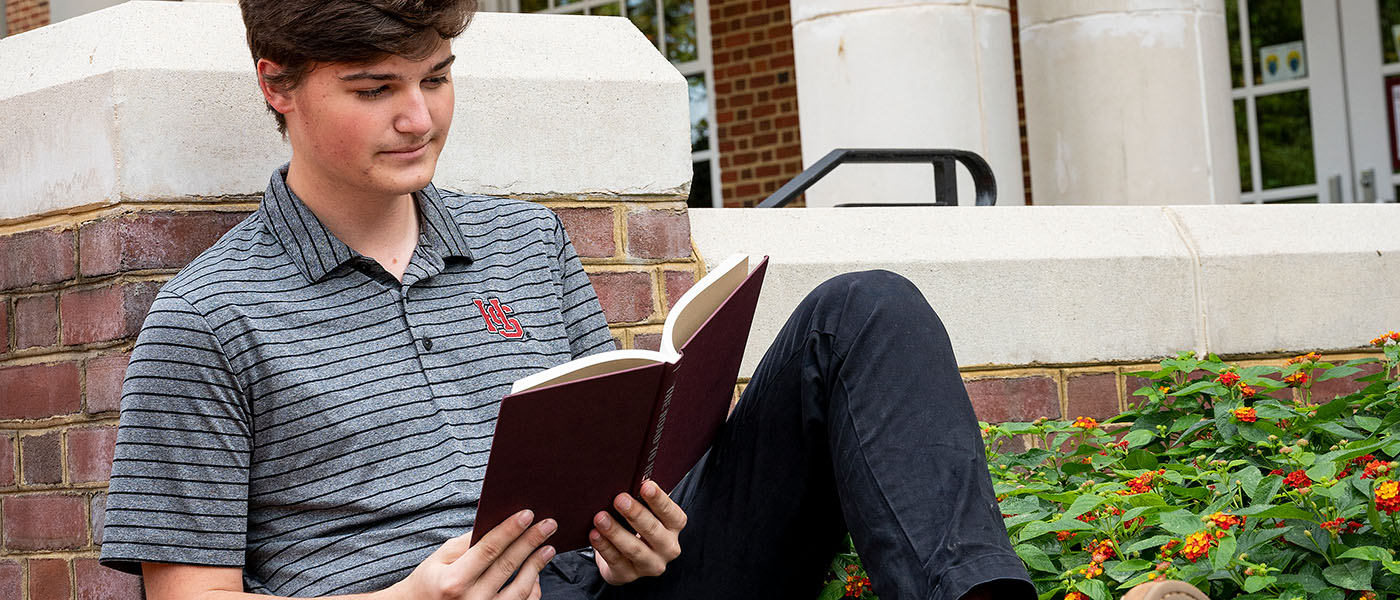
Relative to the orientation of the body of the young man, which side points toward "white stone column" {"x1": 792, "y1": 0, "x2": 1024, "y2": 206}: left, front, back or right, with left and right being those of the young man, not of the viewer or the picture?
left

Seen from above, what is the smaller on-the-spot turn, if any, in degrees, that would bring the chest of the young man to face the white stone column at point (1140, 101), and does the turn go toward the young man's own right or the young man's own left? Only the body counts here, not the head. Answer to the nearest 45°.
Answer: approximately 90° to the young man's own left

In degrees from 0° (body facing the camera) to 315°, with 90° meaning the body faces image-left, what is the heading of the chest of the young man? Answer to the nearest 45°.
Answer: approximately 315°

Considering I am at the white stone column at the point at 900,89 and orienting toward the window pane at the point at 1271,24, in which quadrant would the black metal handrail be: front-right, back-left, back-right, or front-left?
back-right

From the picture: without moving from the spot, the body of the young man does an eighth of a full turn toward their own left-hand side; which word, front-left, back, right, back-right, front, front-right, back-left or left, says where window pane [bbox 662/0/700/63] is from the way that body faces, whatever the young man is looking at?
left

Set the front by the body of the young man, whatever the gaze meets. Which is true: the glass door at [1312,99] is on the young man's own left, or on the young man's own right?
on the young man's own left

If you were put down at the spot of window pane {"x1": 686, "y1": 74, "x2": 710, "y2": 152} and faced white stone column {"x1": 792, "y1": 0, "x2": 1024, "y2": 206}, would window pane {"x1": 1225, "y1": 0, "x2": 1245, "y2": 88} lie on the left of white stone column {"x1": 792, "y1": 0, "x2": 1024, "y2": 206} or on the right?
left

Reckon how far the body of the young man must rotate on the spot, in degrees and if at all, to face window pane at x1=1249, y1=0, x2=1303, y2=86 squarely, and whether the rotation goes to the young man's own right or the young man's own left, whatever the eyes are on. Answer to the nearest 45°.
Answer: approximately 90° to the young man's own left

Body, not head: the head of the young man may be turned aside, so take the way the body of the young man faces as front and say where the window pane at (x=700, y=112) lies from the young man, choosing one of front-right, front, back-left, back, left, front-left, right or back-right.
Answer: back-left

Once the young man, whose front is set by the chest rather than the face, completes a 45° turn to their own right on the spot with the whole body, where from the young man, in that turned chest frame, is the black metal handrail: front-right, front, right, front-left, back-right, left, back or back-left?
back-left
